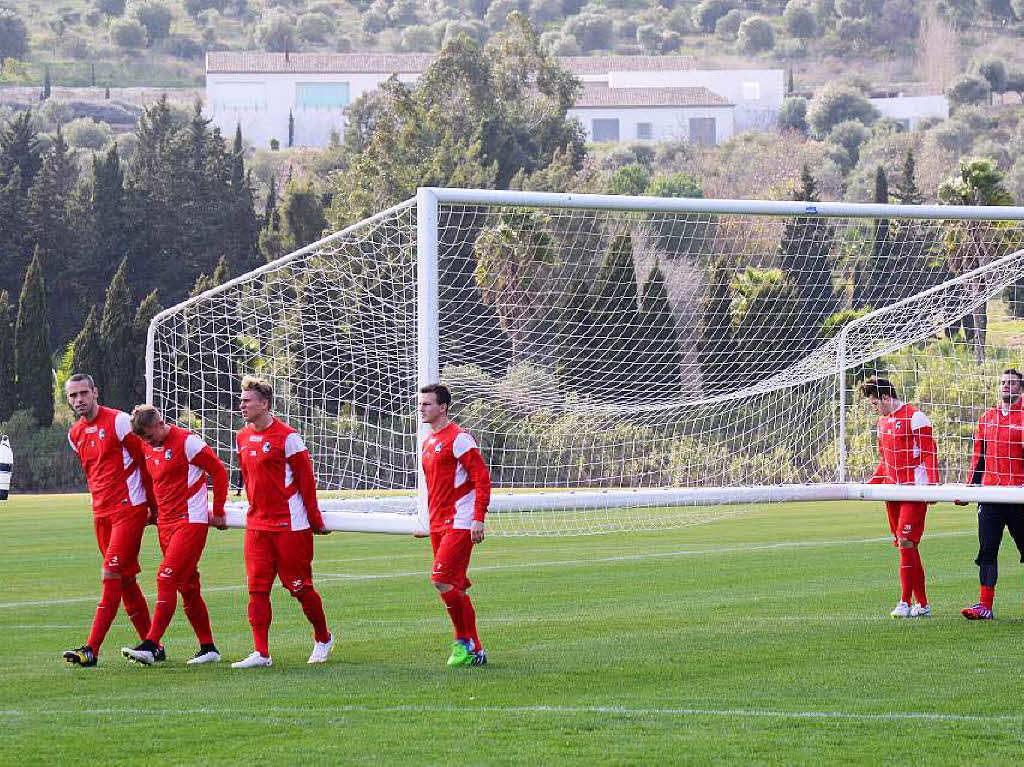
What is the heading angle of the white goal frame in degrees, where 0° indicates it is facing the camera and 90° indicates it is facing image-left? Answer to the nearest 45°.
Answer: approximately 315°

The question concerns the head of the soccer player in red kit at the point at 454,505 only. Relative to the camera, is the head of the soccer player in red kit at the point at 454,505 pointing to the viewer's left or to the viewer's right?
to the viewer's left

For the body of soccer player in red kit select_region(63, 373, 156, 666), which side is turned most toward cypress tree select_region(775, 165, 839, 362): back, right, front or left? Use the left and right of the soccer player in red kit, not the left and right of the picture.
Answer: back

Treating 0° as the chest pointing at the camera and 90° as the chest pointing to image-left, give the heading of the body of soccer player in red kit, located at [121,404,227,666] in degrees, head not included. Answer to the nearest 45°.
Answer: approximately 45°

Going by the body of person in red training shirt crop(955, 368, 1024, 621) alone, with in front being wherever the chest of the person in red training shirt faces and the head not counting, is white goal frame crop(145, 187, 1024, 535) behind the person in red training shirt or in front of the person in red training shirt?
in front

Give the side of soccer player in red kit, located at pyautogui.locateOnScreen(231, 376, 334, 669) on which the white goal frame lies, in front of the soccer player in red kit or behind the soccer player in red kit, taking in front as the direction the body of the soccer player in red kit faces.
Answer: behind

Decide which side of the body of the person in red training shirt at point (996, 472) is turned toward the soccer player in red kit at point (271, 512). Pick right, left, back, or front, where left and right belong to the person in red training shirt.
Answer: front

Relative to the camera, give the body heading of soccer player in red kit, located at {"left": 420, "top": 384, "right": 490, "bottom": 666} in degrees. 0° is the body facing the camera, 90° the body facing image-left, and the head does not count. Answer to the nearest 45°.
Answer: approximately 45°

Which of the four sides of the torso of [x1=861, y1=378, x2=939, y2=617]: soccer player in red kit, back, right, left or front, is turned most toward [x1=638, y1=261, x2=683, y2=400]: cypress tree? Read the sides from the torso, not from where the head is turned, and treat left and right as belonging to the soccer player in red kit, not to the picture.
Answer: right

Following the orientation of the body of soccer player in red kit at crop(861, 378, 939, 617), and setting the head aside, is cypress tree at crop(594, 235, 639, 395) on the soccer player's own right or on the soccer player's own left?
on the soccer player's own right

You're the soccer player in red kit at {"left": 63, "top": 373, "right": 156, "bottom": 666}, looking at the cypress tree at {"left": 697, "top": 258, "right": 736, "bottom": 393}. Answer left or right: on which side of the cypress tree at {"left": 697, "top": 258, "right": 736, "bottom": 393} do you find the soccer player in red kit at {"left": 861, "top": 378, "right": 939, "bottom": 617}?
right

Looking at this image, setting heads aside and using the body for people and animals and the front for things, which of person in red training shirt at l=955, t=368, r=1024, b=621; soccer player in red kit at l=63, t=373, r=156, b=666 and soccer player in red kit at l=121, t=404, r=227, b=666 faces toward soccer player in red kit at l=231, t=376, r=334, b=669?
the person in red training shirt

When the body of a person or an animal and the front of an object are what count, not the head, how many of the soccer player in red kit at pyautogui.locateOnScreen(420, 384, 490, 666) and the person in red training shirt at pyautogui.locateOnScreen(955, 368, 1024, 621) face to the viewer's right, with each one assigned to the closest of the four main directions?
0

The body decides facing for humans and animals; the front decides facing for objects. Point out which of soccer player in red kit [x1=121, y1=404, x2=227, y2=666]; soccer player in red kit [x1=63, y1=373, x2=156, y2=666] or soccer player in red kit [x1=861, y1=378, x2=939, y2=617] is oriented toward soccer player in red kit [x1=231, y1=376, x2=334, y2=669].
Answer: soccer player in red kit [x1=861, y1=378, x2=939, y2=617]
